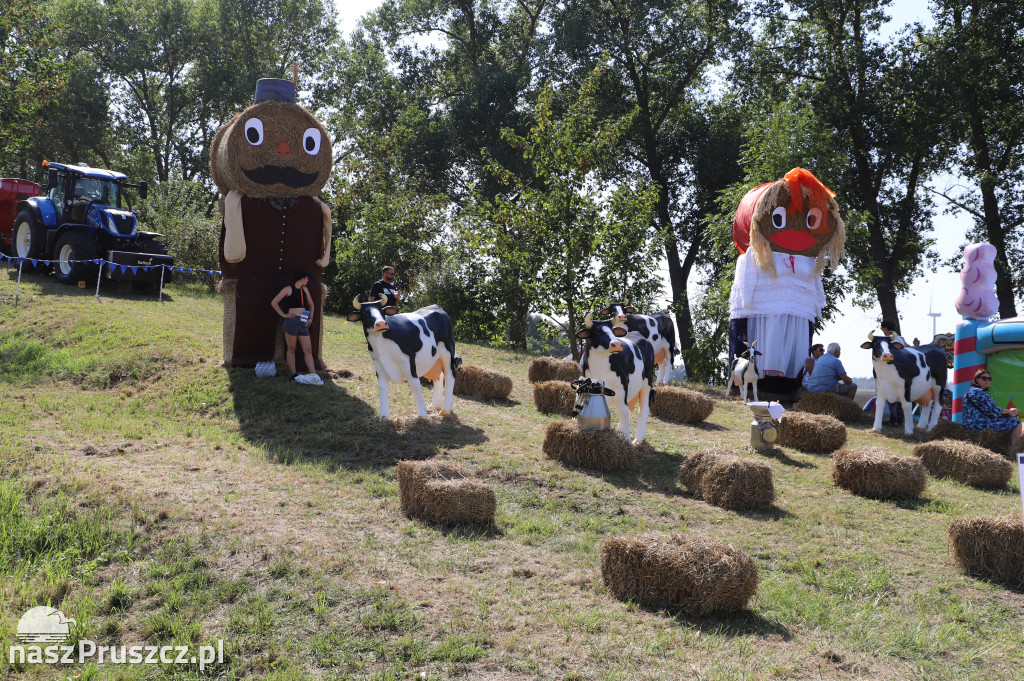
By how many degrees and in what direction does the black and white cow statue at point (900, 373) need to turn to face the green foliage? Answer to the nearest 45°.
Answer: approximately 45° to its right

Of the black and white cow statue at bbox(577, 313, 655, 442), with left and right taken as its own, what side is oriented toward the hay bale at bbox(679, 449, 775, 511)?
left

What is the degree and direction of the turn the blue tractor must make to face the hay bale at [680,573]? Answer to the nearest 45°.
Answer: approximately 45° to its right

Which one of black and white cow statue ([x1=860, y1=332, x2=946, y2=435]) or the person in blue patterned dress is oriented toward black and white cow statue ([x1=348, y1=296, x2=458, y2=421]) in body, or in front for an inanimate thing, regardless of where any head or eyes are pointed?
black and white cow statue ([x1=860, y1=332, x2=946, y2=435])

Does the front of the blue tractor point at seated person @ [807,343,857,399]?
yes

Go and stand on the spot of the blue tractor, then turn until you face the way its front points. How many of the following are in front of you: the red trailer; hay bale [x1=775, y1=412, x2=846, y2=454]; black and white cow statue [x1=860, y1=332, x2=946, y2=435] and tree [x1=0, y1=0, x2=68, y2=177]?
2

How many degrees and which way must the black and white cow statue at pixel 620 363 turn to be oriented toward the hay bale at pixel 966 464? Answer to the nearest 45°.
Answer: approximately 135° to its left

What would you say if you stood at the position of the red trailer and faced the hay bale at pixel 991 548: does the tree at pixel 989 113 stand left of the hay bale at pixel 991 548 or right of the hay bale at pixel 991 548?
left

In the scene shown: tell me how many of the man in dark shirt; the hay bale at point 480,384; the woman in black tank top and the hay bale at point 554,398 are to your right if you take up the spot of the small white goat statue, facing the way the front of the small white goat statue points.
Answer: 4
